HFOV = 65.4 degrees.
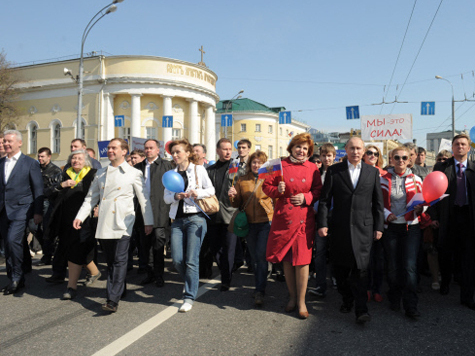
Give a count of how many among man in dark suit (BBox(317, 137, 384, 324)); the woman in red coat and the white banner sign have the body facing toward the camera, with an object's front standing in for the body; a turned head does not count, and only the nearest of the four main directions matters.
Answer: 3

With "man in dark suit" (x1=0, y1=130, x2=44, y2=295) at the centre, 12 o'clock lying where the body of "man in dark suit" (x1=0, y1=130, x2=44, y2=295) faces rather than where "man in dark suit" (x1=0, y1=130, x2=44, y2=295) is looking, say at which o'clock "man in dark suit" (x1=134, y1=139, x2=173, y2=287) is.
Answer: "man in dark suit" (x1=134, y1=139, x2=173, y2=287) is roughly at 8 o'clock from "man in dark suit" (x1=0, y1=130, x2=44, y2=295).

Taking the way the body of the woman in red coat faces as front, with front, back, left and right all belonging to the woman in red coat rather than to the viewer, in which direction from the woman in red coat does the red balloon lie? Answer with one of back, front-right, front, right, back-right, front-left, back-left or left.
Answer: left

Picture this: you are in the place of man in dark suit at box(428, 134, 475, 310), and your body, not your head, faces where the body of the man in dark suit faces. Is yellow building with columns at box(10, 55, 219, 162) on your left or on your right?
on your right

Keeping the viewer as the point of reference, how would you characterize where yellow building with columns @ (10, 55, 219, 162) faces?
facing the viewer and to the right of the viewer

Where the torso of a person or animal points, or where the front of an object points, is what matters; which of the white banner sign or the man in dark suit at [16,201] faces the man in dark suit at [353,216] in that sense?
the white banner sign

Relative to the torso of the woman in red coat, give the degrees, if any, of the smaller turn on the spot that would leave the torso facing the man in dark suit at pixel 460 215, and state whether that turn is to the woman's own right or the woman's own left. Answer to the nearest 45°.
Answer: approximately 90° to the woman's own left

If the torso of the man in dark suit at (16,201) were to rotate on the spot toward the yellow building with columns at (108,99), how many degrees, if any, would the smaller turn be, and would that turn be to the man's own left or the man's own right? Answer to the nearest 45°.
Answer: approximately 135° to the man's own right

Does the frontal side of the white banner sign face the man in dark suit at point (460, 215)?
yes
